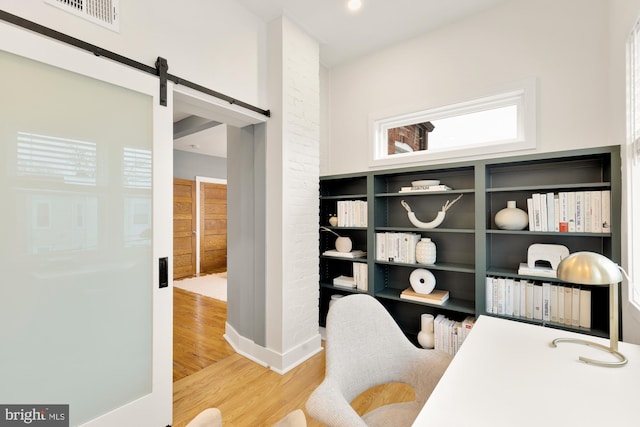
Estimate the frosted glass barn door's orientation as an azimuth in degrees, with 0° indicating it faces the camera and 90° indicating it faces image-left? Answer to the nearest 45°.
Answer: approximately 315°

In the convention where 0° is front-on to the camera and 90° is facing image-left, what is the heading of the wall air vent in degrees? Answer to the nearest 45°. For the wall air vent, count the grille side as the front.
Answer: approximately 315°
